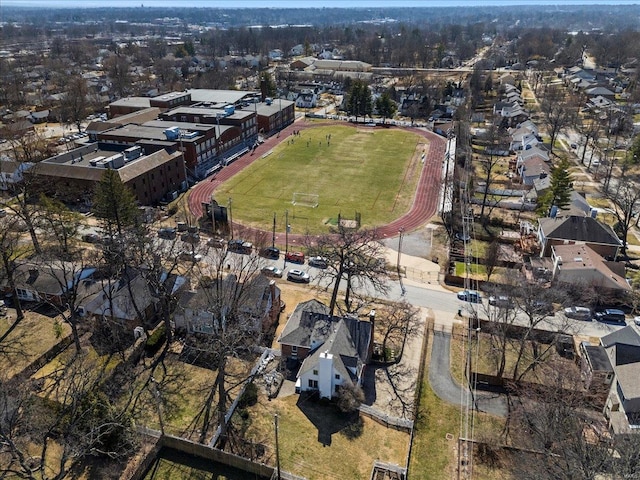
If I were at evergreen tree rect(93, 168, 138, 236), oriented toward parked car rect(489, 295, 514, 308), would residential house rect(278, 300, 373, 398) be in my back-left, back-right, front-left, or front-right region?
front-right

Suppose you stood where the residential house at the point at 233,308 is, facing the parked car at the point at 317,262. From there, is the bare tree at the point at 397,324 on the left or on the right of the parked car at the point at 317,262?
right

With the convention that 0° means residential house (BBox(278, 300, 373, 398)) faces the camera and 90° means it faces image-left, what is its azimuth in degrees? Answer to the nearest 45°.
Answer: approximately 180°

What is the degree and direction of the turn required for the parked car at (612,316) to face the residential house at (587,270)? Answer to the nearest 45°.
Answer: approximately 45° to its right

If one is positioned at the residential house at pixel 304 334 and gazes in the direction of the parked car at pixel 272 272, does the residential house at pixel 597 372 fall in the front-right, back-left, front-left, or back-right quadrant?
back-right

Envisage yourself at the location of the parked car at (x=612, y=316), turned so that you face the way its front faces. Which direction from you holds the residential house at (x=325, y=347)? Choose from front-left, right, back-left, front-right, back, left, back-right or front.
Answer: front-left

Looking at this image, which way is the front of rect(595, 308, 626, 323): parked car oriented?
to the viewer's left

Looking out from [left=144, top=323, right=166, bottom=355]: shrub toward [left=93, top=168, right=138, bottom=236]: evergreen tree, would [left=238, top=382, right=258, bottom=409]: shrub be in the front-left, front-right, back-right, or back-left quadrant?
back-right

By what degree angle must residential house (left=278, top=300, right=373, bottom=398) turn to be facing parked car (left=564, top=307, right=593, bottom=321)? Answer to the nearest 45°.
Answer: approximately 90° to its right

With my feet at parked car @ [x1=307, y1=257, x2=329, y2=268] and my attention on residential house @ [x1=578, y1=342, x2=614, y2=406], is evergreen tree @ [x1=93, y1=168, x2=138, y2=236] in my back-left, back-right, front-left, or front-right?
back-right

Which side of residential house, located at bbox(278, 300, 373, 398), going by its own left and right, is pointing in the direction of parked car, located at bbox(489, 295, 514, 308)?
right
